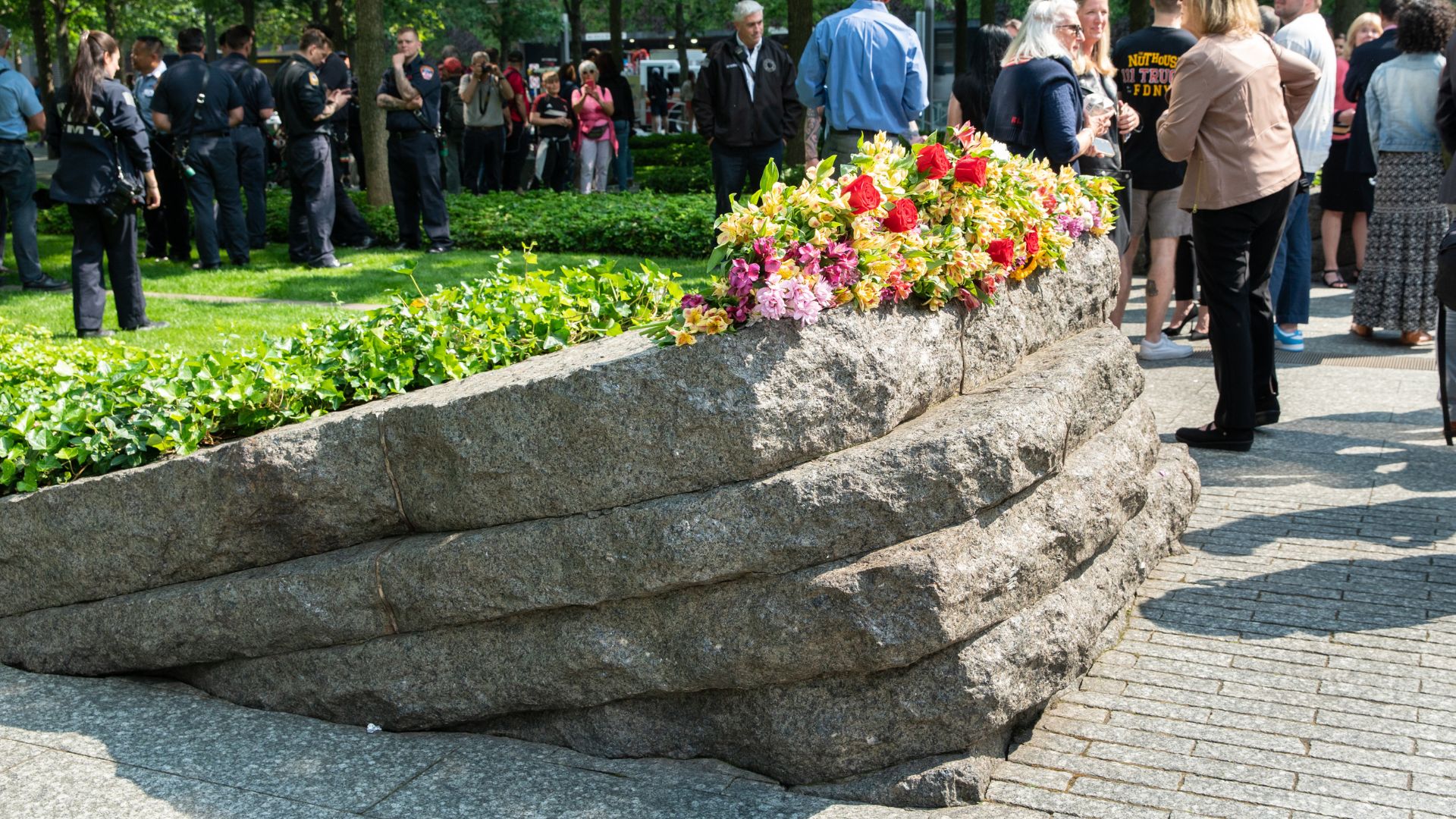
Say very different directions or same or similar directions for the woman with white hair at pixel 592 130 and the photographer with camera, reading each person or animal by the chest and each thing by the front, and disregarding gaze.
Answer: same or similar directions

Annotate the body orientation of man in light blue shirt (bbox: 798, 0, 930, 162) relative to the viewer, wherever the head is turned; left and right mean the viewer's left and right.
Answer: facing away from the viewer

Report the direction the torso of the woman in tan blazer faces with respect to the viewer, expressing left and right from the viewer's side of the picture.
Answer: facing away from the viewer and to the left of the viewer

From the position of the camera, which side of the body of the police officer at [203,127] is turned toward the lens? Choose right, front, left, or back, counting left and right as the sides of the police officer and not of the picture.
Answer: back

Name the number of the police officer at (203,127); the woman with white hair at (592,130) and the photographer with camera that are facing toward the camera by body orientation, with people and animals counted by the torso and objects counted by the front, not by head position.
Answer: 2

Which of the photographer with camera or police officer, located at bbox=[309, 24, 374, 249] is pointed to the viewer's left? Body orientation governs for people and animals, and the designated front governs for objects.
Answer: the police officer

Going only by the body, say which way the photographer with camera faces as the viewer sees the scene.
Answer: toward the camera

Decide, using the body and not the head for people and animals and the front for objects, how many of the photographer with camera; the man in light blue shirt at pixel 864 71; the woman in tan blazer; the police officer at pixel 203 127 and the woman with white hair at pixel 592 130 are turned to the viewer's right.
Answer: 0

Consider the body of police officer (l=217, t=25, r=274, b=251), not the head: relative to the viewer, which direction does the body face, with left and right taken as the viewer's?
facing away from the viewer and to the right of the viewer

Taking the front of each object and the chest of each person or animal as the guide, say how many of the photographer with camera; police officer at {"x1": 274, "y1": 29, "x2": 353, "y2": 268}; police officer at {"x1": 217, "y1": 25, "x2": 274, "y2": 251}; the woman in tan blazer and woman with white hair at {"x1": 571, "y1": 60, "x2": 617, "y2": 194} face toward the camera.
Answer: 2

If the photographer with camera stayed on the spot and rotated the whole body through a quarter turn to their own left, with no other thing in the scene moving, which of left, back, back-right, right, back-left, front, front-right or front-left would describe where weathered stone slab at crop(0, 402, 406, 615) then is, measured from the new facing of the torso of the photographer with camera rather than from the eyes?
right

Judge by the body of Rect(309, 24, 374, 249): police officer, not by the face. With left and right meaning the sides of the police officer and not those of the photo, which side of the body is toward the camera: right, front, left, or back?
left

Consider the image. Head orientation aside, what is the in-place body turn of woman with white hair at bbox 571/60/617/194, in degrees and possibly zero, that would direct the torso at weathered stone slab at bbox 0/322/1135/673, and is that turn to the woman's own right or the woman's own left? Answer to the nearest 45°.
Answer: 0° — they already face it
